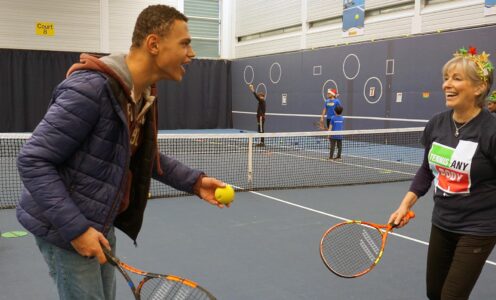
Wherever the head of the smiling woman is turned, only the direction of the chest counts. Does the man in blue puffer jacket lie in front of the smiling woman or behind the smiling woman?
in front

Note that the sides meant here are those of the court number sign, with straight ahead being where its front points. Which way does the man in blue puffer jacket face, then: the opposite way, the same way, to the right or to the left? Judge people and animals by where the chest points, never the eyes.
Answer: to the left

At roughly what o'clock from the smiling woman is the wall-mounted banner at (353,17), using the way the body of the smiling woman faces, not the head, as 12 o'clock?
The wall-mounted banner is roughly at 4 o'clock from the smiling woman.

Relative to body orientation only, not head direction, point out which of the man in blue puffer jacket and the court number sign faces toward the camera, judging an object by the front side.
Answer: the court number sign

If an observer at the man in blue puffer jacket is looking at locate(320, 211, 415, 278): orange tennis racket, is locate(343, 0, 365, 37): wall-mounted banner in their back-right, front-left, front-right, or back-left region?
front-left

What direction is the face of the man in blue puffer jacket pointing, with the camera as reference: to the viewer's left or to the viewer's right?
to the viewer's right

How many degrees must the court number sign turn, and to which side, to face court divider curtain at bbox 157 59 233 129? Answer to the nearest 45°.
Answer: approximately 90° to its left

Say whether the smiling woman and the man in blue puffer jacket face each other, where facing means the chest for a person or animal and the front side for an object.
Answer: yes

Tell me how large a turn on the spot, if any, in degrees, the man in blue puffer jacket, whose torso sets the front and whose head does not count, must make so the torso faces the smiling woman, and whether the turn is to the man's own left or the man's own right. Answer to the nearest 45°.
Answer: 0° — they already face them

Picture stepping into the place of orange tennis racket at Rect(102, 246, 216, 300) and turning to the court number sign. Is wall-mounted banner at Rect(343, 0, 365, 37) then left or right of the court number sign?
right

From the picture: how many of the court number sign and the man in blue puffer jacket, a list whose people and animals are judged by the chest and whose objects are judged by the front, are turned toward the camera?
1

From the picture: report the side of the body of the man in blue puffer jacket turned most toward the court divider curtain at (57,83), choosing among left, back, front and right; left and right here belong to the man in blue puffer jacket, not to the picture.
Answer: left

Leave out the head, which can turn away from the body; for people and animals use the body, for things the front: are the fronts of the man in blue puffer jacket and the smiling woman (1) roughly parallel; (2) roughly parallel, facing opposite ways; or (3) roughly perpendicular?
roughly parallel, facing opposite ways

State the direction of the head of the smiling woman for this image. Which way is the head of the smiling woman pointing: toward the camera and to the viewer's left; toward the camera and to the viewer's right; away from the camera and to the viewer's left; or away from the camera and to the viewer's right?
toward the camera and to the viewer's left

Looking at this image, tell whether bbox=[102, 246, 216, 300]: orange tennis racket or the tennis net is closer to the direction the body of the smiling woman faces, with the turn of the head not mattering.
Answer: the orange tennis racket

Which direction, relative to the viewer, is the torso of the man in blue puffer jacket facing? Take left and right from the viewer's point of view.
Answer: facing to the right of the viewer

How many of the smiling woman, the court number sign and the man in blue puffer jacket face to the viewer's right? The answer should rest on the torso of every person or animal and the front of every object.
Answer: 1

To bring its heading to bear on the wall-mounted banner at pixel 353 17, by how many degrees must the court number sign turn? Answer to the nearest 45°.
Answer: approximately 45° to its left

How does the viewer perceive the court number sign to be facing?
facing the viewer
